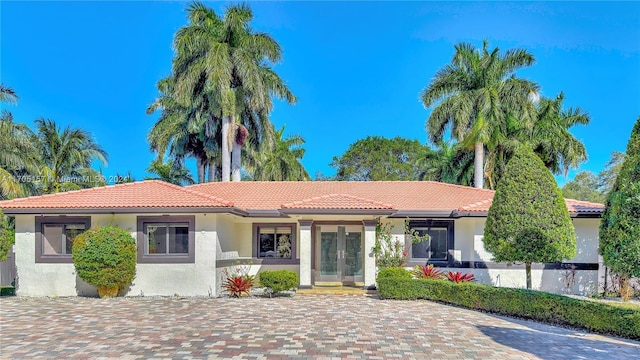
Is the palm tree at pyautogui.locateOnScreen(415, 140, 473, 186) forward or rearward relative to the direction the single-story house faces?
rearward

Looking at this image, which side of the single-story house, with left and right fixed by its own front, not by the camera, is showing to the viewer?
front

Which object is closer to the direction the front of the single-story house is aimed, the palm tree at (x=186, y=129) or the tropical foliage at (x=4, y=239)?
the tropical foliage

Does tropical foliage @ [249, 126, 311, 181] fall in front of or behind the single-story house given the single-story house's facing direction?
behind

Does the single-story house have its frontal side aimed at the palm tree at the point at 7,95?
no

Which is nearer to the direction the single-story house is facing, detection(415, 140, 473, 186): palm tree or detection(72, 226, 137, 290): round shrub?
the round shrub

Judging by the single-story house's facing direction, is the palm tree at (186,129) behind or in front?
behind

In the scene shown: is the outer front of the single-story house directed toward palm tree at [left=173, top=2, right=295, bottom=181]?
no

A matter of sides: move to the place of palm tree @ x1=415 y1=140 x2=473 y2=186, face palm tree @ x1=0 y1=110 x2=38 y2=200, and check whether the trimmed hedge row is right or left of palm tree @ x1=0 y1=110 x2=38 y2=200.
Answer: left

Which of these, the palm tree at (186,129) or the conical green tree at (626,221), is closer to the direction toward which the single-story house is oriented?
the conical green tree
